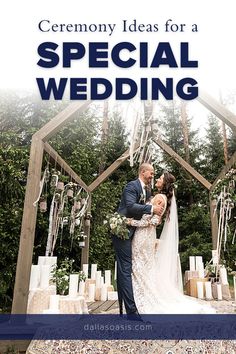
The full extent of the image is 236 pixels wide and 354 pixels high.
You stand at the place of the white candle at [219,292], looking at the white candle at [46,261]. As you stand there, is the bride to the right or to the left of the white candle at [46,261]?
left

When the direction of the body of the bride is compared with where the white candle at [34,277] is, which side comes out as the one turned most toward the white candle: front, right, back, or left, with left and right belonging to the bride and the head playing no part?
front

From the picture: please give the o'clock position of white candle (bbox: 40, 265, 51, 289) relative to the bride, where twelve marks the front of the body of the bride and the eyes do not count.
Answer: The white candle is roughly at 12 o'clock from the bride.

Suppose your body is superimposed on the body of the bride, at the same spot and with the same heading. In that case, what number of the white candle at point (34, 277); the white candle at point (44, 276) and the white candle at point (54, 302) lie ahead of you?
3

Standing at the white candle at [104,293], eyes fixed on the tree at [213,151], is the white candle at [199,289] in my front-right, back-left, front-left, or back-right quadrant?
front-right

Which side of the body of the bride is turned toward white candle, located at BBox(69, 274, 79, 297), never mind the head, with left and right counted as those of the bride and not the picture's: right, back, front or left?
front

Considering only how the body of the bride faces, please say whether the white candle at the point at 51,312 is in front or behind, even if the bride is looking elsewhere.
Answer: in front

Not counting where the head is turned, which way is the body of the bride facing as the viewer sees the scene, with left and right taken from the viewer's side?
facing to the left of the viewer

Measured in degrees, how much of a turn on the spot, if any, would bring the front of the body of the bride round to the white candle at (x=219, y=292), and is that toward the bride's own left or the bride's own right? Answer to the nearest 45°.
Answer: approximately 135° to the bride's own right

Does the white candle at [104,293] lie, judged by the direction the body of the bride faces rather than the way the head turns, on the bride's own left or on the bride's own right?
on the bride's own right

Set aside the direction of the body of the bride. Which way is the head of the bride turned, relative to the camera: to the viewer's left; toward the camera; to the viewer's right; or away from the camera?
to the viewer's left

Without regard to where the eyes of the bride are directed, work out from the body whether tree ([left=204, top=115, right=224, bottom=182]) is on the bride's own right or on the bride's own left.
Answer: on the bride's own right
